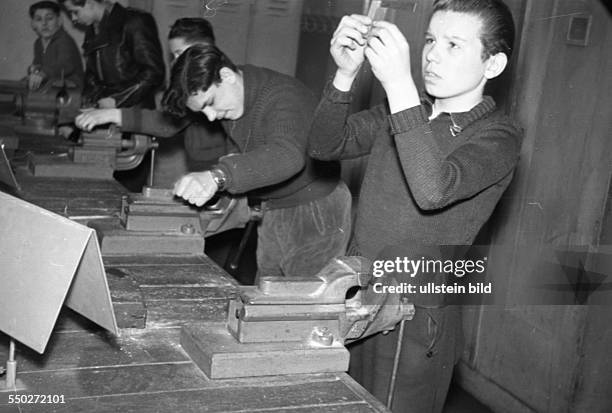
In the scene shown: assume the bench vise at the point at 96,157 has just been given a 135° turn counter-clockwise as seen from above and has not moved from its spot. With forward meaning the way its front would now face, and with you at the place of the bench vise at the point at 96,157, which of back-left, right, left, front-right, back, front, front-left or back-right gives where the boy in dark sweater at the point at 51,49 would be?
front-right

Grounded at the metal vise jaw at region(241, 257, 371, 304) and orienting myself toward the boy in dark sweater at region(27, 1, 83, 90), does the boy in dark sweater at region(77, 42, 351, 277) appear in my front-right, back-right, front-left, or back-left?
front-right

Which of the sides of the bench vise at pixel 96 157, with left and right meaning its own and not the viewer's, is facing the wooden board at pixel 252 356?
right

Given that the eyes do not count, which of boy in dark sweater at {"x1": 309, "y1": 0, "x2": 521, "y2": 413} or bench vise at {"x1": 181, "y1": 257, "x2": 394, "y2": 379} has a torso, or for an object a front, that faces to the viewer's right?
the bench vise

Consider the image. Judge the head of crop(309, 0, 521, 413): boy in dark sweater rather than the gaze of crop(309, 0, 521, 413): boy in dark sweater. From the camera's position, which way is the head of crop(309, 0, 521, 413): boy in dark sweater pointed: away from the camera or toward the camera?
toward the camera

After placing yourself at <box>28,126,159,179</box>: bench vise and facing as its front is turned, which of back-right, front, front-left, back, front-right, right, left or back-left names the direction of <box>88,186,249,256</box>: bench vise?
right

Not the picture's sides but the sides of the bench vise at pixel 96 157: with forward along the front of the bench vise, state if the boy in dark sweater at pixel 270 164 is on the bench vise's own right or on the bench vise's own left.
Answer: on the bench vise's own right

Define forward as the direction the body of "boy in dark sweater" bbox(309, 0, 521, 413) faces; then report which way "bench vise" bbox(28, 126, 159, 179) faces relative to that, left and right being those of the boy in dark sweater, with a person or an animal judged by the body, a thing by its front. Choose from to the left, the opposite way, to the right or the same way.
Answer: the opposite way

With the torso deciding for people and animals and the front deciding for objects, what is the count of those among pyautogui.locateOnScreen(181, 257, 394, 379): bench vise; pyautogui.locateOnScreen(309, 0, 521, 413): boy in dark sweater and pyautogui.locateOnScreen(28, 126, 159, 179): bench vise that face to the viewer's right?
2

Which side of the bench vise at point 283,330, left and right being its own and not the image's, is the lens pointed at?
right

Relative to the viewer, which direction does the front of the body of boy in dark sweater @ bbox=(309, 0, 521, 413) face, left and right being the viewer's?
facing the viewer and to the left of the viewer
